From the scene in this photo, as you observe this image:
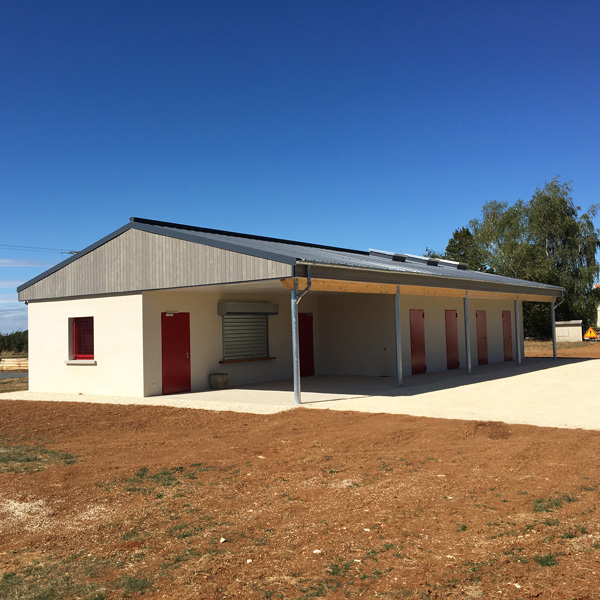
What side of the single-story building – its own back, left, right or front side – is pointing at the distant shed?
left

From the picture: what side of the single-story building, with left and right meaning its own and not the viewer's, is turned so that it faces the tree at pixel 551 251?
left

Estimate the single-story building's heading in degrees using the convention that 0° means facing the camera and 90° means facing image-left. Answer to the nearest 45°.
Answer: approximately 315°

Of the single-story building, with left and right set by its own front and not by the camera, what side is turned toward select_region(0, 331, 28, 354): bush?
back
